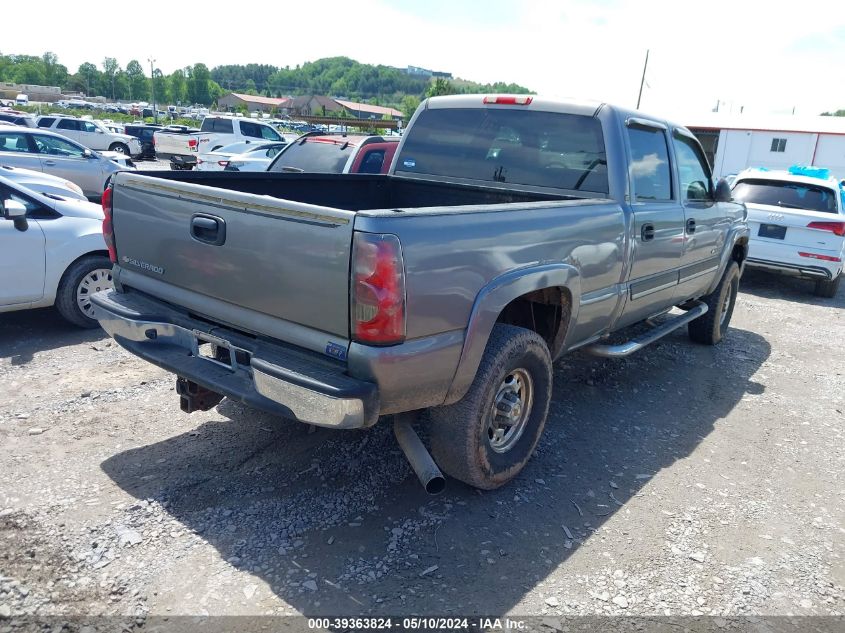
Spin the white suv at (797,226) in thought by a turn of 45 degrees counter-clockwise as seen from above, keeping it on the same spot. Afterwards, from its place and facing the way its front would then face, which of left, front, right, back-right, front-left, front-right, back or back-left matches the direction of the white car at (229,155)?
front-left

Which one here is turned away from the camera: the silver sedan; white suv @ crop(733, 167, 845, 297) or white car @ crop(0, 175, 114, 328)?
the white suv

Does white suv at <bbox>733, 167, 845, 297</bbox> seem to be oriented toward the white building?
yes

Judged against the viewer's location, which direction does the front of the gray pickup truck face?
facing away from the viewer and to the right of the viewer

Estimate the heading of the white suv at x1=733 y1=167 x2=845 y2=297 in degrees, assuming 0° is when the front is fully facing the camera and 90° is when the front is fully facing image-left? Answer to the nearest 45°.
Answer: approximately 180°

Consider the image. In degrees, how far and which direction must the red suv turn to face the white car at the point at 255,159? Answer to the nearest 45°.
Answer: approximately 45° to its left

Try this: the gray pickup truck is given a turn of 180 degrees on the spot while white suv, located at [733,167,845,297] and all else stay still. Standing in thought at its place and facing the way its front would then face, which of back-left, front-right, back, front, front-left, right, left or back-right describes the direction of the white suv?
back

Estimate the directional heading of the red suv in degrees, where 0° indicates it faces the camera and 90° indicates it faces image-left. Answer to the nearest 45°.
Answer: approximately 225°

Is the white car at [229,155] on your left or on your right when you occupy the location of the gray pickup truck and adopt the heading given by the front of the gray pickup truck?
on your left

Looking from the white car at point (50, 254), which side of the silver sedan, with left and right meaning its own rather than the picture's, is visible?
right

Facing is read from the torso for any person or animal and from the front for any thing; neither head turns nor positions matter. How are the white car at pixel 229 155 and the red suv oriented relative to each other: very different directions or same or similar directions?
same or similar directions

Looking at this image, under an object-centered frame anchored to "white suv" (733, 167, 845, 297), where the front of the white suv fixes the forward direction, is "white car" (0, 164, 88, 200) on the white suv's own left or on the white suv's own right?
on the white suv's own left

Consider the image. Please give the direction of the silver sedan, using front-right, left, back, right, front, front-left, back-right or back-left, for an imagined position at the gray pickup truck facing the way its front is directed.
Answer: left

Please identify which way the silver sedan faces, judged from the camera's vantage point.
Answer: facing to the right of the viewer
